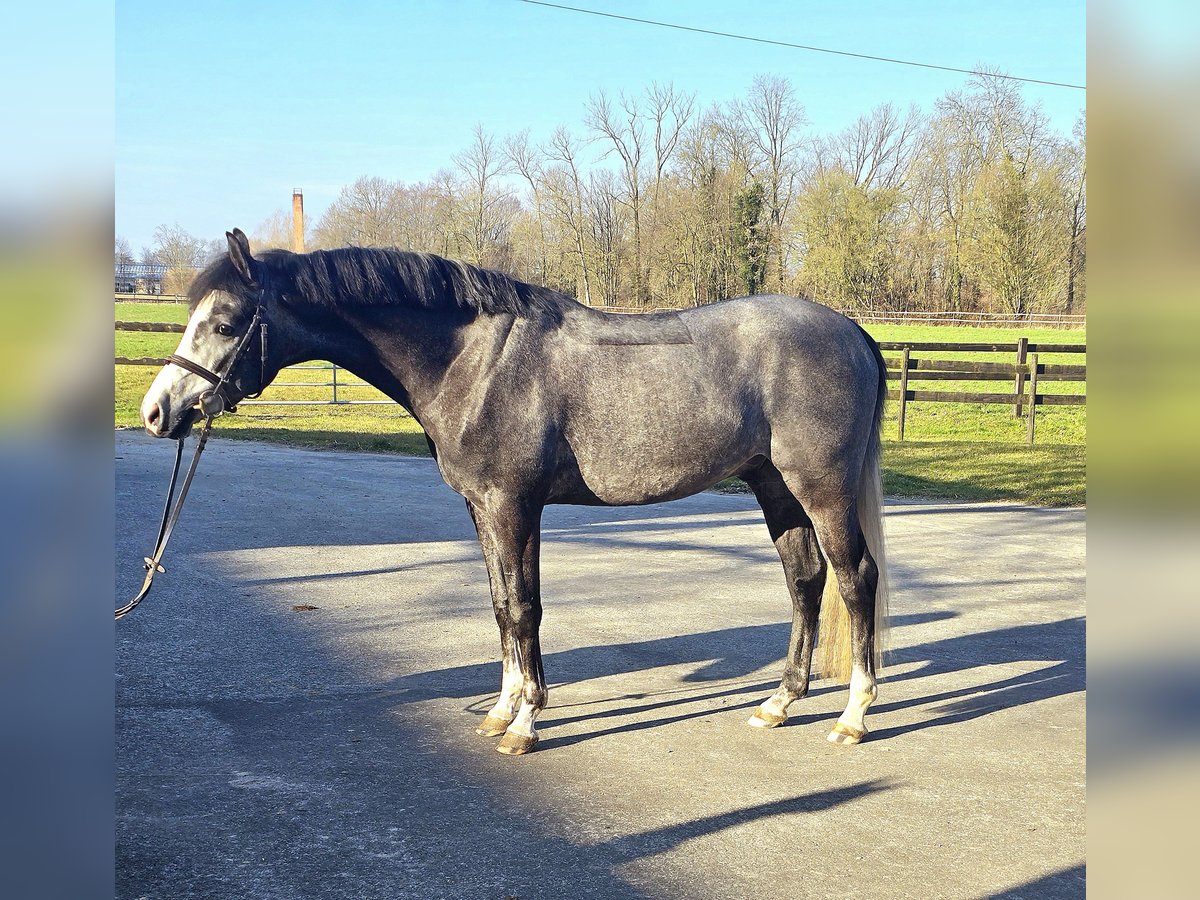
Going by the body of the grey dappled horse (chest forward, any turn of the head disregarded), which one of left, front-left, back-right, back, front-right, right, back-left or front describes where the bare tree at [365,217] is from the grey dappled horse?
right

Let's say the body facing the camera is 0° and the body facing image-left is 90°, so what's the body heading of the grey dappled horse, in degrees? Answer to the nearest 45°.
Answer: approximately 90°
